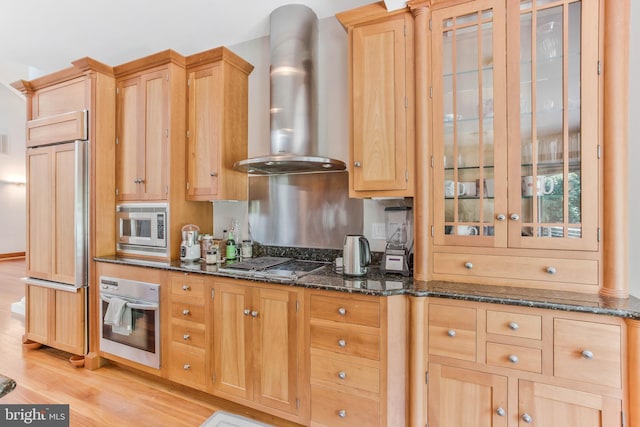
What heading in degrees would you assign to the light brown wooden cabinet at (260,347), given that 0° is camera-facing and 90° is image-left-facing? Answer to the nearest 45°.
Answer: approximately 45°

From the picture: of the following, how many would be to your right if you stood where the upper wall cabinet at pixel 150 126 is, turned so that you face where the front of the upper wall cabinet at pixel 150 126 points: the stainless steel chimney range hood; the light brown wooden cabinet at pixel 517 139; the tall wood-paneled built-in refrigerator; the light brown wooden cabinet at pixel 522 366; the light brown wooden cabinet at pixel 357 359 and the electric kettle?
1

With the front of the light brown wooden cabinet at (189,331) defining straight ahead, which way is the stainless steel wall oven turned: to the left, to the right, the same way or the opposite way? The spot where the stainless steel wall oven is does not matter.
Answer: the same way

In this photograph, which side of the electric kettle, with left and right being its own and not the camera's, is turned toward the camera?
left

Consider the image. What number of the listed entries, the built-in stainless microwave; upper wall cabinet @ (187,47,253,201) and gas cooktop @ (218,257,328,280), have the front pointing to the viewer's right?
0

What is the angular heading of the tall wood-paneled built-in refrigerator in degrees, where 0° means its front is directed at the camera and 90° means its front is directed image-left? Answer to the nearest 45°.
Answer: approximately 45°

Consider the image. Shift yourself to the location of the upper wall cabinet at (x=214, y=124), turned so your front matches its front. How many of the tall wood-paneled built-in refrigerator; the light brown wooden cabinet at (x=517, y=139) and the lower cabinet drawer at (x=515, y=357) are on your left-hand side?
2

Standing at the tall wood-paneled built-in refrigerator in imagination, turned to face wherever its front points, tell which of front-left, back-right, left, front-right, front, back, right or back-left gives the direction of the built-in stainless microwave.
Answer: left

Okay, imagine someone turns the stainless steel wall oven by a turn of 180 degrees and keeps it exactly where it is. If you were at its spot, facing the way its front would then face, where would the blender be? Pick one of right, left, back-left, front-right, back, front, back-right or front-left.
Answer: right

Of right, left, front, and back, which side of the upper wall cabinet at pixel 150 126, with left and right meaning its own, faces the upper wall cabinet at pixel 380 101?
left

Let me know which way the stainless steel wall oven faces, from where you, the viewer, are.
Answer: facing the viewer and to the left of the viewer

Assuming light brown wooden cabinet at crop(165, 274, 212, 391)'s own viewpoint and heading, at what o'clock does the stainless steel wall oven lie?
The stainless steel wall oven is roughly at 3 o'clock from the light brown wooden cabinet.

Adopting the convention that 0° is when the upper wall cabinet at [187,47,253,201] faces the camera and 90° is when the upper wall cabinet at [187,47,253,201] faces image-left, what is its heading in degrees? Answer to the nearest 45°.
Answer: approximately 45°

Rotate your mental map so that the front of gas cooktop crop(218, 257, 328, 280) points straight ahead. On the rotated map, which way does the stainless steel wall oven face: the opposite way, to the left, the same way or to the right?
the same way

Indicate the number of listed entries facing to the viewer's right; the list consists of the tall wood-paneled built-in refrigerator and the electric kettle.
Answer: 0

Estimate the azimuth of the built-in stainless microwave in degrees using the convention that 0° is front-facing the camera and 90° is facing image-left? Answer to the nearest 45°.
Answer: approximately 45°
